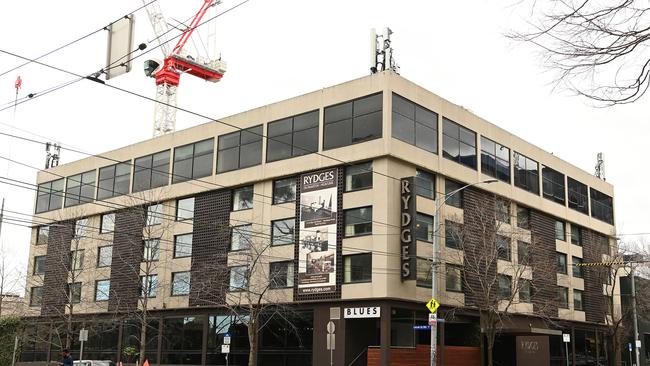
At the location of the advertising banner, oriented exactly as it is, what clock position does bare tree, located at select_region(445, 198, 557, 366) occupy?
The bare tree is roughly at 7 o'clock from the advertising banner.

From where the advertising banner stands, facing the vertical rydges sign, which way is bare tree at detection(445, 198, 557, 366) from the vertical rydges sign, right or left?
left

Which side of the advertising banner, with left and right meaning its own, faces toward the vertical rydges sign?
left
